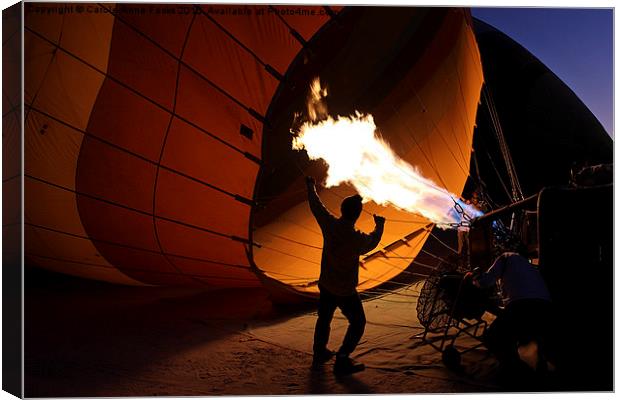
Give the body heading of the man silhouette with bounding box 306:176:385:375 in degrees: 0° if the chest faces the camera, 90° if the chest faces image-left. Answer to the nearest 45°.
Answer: approximately 225°

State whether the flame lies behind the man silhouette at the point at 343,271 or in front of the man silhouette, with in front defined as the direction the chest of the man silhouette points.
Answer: in front
